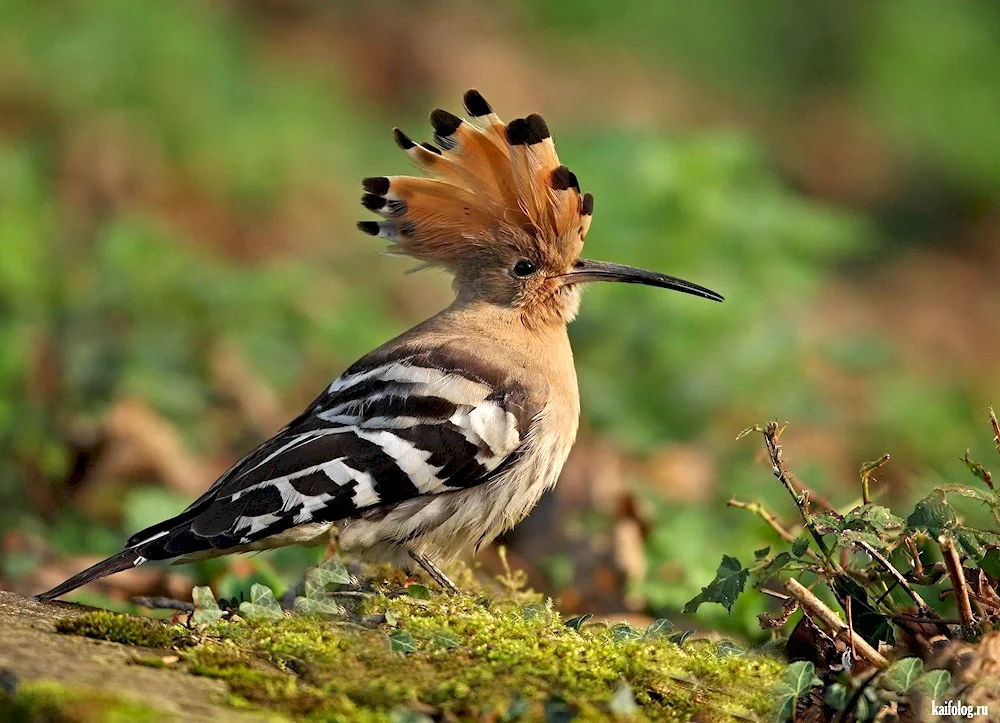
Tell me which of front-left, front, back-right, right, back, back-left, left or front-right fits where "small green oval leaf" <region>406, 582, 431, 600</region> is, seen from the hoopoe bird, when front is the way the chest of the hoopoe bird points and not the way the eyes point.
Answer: right

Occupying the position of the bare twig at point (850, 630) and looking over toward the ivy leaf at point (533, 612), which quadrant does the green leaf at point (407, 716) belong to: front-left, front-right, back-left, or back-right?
front-left

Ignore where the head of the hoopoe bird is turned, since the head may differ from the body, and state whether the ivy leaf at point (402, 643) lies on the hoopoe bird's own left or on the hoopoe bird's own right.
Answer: on the hoopoe bird's own right

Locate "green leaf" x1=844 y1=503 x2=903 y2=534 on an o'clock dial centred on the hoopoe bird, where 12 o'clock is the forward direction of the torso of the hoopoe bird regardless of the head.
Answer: The green leaf is roughly at 12 o'clock from the hoopoe bird.

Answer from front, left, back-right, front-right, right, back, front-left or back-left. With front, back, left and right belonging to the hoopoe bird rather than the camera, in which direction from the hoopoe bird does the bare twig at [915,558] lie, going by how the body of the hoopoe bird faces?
front-right

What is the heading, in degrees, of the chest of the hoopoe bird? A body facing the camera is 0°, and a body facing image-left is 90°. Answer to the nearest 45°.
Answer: approximately 270°

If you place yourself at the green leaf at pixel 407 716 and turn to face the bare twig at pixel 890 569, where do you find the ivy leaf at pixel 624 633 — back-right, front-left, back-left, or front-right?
front-left

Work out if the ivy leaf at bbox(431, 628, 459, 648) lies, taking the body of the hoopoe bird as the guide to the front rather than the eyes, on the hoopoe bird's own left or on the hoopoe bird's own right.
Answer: on the hoopoe bird's own right

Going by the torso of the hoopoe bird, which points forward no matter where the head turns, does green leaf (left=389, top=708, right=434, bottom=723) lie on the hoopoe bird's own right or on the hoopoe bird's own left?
on the hoopoe bird's own right
